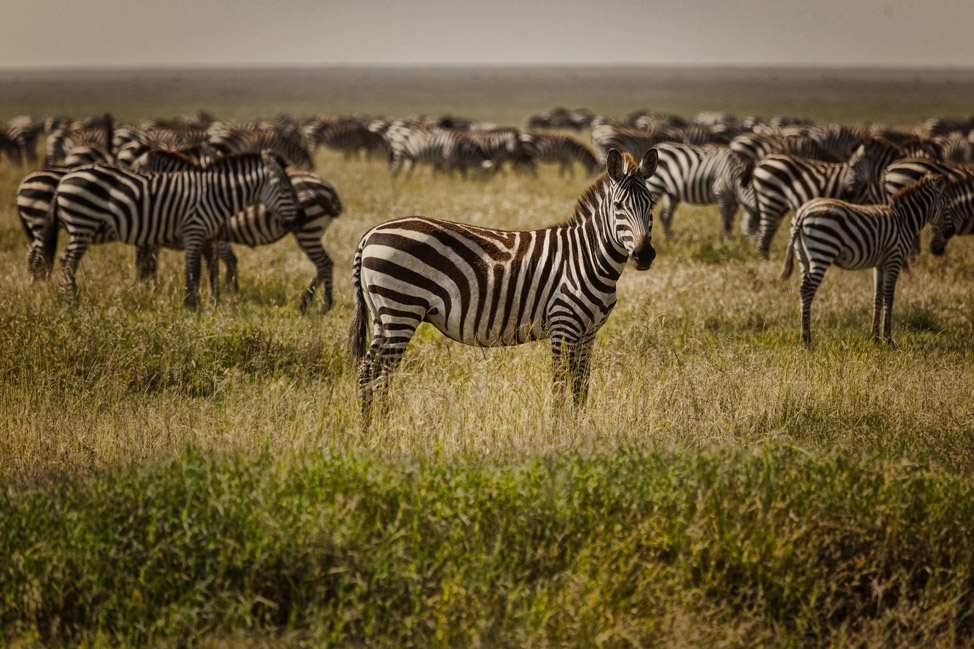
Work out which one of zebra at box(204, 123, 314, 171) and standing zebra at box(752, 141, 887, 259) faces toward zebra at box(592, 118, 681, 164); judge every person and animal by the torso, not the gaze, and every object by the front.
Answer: zebra at box(204, 123, 314, 171)

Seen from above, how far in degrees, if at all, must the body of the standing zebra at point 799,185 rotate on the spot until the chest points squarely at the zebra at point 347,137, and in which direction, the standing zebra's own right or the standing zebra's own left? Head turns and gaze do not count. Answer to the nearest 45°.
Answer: approximately 135° to the standing zebra's own left

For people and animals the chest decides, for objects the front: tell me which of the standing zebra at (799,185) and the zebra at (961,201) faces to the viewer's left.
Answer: the zebra

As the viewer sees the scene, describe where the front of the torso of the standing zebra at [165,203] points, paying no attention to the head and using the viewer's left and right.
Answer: facing to the right of the viewer

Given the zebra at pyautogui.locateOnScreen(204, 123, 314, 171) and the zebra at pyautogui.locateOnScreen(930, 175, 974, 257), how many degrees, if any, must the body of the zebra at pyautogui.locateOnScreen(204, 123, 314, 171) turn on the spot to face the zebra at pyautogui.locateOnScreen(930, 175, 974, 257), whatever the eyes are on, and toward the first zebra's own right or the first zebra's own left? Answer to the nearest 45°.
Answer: approximately 45° to the first zebra's own right

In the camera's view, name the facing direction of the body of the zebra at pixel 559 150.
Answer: to the viewer's right

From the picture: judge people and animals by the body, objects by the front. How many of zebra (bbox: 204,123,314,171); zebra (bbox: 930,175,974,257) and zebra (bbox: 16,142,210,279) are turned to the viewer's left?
1

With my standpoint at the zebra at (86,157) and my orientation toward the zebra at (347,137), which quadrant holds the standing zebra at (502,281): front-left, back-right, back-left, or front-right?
back-right

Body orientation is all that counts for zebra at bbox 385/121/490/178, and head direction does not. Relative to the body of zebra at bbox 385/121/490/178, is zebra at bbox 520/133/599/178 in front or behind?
in front

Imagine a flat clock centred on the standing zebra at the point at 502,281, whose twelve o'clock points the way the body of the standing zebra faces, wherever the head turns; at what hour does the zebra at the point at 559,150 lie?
The zebra is roughly at 9 o'clock from the standing zebra.

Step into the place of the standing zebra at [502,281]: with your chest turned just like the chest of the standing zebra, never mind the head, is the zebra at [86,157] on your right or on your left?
on your left

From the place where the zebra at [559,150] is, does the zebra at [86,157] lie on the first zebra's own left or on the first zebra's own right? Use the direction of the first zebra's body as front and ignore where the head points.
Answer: on the first zebra's own right
